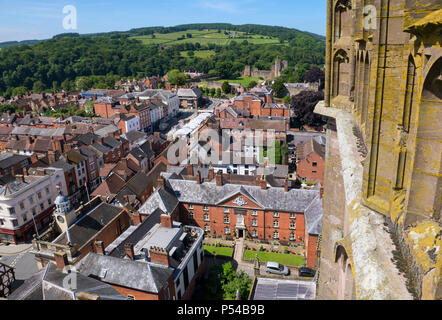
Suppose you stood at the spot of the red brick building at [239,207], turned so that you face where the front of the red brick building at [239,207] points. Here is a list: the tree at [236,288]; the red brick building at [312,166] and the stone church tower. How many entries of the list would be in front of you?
2

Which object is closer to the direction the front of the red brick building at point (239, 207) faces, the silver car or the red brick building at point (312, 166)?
the silver car

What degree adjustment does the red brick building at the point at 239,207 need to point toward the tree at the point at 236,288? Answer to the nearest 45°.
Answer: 0° — it already faces it

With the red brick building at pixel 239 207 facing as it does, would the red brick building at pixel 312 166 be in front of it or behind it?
behind

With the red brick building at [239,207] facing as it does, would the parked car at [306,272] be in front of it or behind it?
in front

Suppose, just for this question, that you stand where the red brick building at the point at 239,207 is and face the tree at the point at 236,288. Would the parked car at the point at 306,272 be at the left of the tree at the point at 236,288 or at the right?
left

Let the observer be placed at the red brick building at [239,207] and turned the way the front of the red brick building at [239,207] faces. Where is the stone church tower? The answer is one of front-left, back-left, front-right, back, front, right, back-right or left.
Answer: front

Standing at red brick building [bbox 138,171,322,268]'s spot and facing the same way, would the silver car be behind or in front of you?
in front

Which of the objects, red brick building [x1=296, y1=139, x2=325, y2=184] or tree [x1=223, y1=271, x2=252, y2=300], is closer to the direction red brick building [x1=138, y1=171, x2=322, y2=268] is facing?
the tree

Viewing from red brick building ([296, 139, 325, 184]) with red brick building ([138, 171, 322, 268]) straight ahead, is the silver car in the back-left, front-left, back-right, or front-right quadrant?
front-left

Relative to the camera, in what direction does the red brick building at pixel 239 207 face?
facing the viewer
